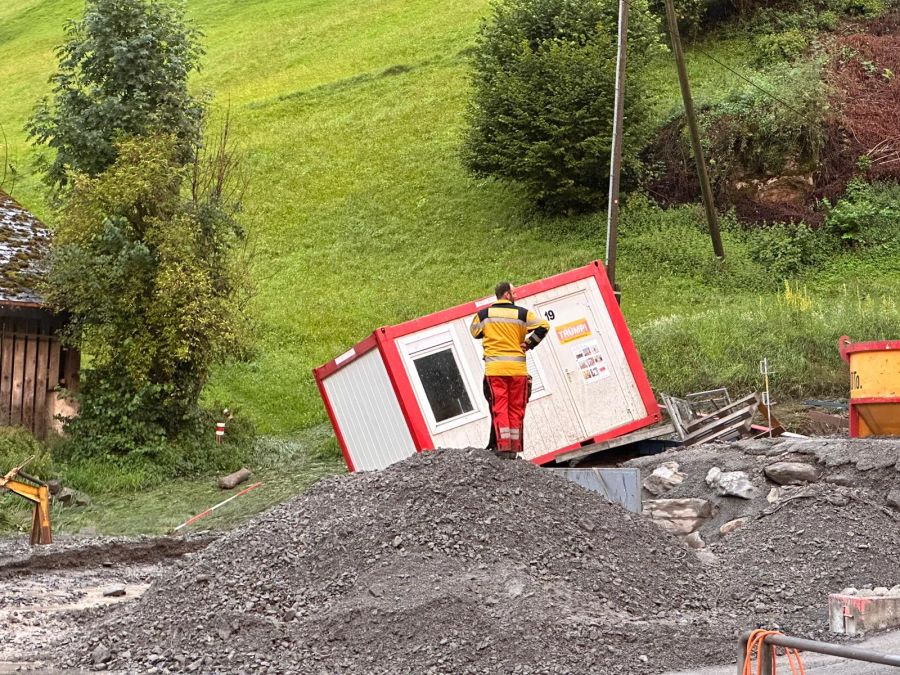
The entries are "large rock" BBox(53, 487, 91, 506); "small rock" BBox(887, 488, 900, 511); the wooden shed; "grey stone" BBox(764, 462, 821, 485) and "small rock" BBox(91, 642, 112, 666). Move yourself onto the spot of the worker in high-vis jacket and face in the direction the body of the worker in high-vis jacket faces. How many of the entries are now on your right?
2

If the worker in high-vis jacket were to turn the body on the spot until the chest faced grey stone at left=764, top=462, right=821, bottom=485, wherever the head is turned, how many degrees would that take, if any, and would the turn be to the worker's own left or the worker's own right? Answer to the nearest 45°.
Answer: approximately 90° to the worker's own right

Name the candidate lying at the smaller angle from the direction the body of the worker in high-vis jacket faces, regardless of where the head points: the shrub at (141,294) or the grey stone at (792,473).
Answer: the shrub

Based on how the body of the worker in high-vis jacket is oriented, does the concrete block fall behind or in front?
behind

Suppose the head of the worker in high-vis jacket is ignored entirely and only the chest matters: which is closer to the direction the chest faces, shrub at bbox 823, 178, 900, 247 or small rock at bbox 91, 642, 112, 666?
the shrub

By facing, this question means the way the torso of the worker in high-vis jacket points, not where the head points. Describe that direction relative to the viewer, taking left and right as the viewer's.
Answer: facing away from the viewer

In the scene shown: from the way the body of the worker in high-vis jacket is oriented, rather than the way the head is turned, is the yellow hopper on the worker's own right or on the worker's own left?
on the worker's own right

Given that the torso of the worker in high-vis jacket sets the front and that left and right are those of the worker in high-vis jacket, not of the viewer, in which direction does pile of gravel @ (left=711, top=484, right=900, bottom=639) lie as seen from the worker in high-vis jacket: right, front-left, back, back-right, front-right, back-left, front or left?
back-right
